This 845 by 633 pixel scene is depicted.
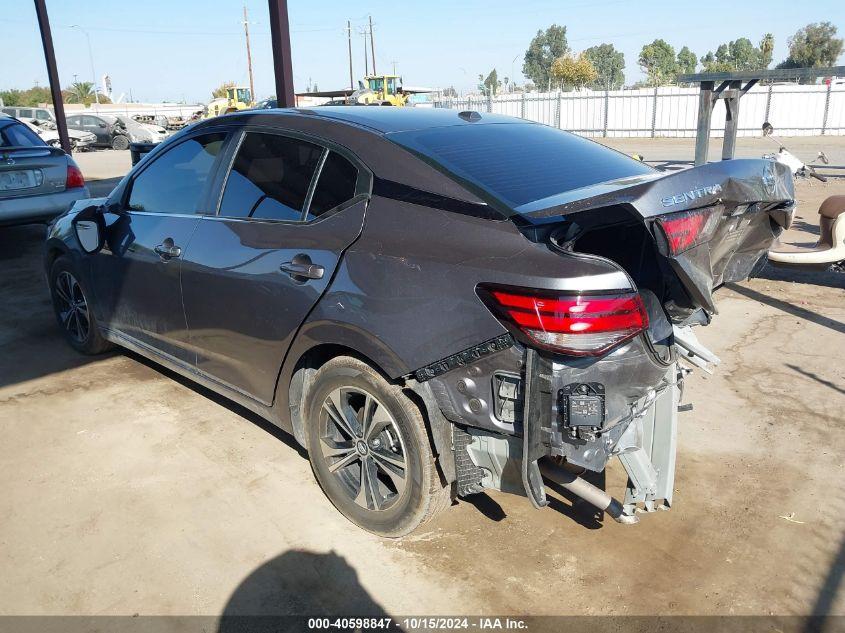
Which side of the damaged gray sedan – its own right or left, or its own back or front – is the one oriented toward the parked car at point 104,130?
front

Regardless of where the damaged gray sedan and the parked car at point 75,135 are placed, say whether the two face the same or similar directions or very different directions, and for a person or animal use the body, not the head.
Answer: very different directions

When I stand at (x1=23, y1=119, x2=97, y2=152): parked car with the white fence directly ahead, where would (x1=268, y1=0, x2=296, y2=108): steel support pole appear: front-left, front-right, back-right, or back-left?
front-right

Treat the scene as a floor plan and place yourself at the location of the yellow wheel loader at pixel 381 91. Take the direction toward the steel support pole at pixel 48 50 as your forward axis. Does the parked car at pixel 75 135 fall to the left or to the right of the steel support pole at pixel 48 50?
right

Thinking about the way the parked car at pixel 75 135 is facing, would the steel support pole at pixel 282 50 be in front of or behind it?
in front

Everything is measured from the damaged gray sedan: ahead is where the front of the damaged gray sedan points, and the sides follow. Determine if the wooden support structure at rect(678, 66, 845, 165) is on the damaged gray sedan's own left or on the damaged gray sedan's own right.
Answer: on the damaged gray sedan's own right

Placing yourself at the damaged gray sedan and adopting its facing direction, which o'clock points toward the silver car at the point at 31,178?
The silver car is roughly at 12 o'clock from the damaged gray sedan.

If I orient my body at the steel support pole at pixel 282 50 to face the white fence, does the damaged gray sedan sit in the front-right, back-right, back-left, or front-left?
back-right

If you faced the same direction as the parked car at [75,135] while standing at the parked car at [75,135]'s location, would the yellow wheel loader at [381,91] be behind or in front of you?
in front

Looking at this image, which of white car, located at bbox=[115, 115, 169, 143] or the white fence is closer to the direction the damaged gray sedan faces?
the white car

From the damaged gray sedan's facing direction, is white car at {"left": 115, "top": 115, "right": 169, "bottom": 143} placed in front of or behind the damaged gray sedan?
in front
